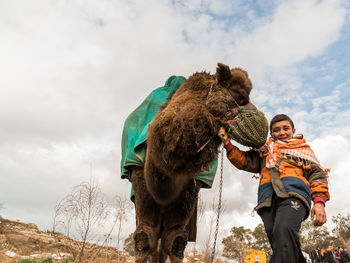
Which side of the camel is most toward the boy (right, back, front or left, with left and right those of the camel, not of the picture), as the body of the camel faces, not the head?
left

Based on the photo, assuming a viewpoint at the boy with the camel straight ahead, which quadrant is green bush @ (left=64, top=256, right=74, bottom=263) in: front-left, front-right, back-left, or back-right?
front-right

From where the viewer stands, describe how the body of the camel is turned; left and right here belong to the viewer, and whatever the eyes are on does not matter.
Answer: facing the viewer

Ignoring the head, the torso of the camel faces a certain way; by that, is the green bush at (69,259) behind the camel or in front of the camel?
behind
